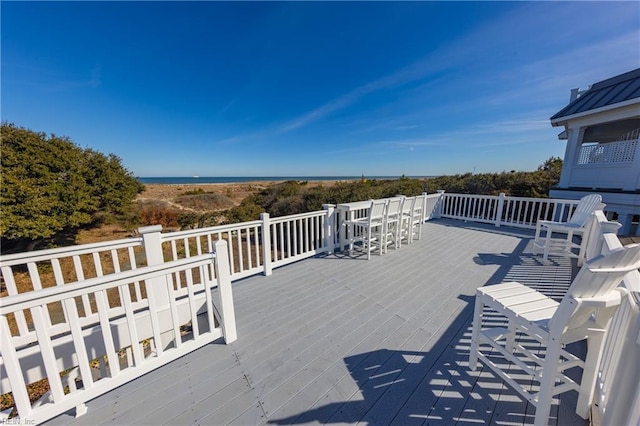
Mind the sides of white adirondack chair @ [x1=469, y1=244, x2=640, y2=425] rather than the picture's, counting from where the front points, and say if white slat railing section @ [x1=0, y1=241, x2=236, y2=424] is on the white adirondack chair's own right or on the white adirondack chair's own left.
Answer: on the white adirondack chair's own left

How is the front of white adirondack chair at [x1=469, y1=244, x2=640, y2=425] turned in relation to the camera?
facing away from the viewer and to the left of the viewer

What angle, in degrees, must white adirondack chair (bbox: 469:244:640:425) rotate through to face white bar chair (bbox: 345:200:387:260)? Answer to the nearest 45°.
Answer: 0° — it already faces it

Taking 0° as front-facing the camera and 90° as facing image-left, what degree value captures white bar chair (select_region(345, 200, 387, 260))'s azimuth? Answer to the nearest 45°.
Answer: approximately 135°

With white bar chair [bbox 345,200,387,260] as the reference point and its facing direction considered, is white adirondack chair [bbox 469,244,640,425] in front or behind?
behind

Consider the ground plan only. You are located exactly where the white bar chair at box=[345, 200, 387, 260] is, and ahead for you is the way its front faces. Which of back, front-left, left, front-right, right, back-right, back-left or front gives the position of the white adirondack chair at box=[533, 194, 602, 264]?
back-right

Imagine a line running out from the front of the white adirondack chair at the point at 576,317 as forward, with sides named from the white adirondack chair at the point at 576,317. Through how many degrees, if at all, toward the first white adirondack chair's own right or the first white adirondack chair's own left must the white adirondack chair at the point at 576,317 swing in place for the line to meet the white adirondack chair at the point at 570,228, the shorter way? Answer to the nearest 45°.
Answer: approximately 45° to the first white adirondack chair's own right

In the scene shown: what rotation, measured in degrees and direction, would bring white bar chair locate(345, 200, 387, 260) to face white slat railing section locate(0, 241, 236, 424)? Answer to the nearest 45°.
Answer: approximately 90° to its left
